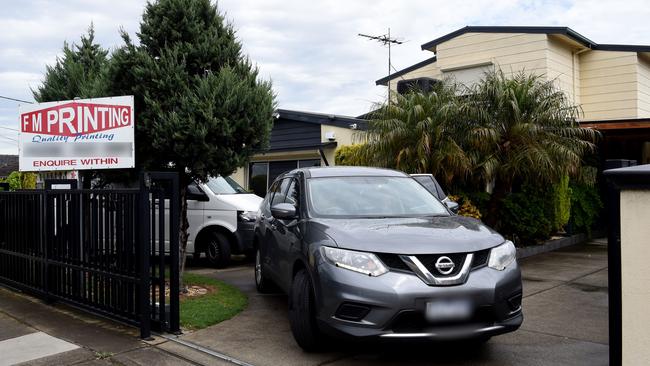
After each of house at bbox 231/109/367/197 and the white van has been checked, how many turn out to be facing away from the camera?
0

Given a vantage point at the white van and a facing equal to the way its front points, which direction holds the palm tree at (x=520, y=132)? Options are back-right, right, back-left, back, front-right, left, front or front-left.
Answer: front-left

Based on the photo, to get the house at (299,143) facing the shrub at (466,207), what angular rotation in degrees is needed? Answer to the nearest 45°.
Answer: approximately 45° to its left

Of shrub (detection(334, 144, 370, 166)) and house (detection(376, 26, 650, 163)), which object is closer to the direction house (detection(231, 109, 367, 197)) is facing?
the shrub

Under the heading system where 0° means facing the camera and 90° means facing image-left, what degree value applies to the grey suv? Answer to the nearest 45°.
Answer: approximately 315°

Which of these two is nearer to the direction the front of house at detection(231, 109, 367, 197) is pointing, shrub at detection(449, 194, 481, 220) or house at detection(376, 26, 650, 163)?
the shrub

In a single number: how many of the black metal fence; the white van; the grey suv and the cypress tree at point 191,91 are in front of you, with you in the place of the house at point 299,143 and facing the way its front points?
4

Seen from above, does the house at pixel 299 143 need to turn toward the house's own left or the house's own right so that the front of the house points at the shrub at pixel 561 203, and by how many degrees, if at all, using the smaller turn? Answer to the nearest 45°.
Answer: approximately 45° to the house's own left

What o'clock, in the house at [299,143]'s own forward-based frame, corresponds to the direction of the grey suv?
The grey suv is roughly at 12 o'clock from the house.

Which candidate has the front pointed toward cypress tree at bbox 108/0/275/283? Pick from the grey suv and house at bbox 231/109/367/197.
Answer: the house

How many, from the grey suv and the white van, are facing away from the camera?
0

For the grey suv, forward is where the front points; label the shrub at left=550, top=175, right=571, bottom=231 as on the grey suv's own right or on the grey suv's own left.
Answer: on the grey suv's own left

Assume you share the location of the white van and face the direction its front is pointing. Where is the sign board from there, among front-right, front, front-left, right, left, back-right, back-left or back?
right

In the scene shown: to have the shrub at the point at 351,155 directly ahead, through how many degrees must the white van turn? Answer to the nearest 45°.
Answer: approximately 90° to its left

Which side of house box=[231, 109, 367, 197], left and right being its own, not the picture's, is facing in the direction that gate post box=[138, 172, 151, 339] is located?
front

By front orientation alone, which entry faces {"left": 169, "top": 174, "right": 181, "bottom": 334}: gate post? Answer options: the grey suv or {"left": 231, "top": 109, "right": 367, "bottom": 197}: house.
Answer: the house
